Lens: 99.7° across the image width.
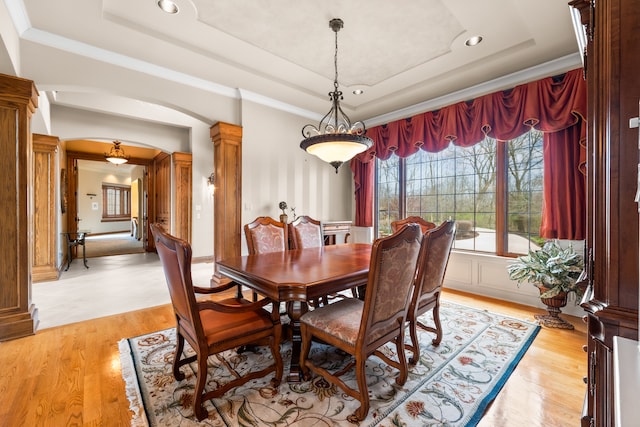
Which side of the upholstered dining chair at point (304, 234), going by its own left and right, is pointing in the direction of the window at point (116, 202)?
back

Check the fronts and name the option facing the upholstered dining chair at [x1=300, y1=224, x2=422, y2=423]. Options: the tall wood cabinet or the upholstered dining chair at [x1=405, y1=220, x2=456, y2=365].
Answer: the tall wood cabinet

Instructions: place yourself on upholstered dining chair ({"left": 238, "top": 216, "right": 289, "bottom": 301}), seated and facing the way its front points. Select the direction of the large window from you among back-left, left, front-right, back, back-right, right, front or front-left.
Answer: front-left

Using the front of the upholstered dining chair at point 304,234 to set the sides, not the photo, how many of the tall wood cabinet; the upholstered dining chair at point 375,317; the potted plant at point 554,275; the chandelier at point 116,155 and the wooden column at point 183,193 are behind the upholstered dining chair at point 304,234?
2

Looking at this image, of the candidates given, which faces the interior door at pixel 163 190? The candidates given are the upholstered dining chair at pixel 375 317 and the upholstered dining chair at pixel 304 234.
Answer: the upholstered dining chair at pixel 375 317

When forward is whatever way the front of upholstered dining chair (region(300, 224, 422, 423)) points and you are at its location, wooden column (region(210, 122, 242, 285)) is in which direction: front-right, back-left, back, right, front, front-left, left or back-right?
front

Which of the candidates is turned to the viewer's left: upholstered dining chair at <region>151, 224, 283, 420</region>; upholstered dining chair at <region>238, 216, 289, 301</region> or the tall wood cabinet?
the tall wood cabinet

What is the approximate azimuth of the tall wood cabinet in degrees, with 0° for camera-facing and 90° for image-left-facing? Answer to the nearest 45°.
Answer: approximately 90°

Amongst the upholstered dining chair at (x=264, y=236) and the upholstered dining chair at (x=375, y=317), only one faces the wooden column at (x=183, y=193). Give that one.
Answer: the upholstered dining chair at (x=375, y=317)

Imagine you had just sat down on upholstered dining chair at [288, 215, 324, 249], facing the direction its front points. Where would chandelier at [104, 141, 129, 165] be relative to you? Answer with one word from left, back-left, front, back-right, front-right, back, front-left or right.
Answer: back

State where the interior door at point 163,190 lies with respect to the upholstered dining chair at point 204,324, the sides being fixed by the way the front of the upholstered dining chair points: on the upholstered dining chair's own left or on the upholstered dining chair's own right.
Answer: on the upholstered dining chair's own left

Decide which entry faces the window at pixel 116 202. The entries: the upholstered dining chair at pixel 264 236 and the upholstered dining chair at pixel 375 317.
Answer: the upholstered dining chair at pixel 375 317

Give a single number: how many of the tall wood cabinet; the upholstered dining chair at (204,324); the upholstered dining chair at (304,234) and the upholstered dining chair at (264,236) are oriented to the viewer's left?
1

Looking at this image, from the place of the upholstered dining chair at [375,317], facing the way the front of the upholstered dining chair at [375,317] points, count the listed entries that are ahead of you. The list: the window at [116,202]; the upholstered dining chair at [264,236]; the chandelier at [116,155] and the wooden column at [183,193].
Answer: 4

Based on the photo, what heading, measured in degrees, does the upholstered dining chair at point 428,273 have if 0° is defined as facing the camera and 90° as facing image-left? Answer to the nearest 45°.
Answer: approximately 135°

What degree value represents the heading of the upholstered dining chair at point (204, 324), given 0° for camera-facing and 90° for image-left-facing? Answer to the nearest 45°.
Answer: approximately 225°

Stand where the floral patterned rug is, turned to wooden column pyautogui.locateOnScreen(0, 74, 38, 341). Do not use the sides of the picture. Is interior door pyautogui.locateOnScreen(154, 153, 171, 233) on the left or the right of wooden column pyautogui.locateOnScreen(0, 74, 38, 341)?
right
